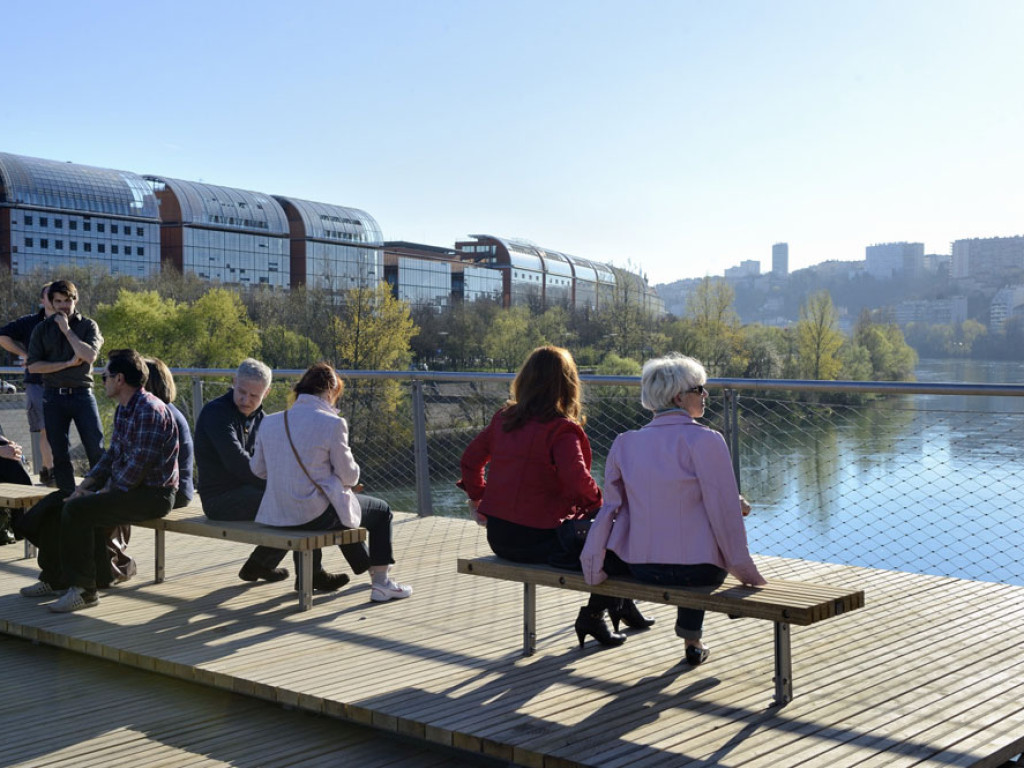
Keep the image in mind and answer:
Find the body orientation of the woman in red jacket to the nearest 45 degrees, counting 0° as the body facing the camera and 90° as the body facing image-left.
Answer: approximately 225°

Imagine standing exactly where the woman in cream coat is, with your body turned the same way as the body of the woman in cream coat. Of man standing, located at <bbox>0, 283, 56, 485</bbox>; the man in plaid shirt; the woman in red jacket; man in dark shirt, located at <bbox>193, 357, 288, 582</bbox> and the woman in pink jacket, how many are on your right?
2

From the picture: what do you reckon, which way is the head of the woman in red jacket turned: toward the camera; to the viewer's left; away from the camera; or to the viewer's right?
away from the camera

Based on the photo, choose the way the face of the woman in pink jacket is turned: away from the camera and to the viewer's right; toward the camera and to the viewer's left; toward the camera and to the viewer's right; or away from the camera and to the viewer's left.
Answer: away from the camera and to the viewer's right

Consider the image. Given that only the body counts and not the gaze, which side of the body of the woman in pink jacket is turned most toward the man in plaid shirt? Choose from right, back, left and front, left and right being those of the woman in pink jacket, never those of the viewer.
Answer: left

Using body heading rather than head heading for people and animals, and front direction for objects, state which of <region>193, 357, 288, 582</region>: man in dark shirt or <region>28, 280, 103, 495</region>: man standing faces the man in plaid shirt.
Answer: the man standing

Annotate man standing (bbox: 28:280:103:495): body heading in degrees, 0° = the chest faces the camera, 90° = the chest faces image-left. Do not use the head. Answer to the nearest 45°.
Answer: approximately 0°

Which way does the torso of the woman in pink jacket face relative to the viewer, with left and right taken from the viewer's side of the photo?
facing away from the viewer and to the right of the viewer

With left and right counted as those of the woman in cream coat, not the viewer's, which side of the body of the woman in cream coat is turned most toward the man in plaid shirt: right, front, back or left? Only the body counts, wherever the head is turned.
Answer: left

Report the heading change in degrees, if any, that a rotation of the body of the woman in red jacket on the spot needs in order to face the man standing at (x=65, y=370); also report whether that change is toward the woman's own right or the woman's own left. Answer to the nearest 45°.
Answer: approximately 90° to the woman's own left

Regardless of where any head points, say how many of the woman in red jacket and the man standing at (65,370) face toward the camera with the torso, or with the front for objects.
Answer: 1

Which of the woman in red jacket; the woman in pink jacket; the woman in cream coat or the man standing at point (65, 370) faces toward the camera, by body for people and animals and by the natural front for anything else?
the man standing

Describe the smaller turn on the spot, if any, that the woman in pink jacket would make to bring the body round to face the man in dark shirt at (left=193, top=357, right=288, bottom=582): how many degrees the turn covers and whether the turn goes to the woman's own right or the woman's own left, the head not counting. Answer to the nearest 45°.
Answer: approximately 90° to the woman's own left

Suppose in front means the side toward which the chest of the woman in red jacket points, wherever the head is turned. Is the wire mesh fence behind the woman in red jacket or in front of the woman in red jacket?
in front

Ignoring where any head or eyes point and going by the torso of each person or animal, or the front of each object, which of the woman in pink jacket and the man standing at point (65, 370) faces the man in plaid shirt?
the man standing

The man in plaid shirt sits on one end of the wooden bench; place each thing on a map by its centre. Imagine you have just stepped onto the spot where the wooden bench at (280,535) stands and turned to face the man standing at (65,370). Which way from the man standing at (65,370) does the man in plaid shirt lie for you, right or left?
left
